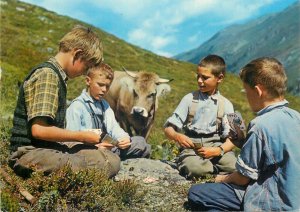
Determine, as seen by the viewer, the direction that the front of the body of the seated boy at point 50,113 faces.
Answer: to the viewer's right

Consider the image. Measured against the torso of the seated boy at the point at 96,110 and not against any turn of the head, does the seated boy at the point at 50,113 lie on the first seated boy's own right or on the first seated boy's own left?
on the first seated boy's own right

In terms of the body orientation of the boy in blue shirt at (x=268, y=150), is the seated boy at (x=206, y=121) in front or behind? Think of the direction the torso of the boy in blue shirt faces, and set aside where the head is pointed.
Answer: in front

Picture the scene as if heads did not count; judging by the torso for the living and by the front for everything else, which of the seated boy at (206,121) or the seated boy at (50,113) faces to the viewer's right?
the seated boy at (50,113)

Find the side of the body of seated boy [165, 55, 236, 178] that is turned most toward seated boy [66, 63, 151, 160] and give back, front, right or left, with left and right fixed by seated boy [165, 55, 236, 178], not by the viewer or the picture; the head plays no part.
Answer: right

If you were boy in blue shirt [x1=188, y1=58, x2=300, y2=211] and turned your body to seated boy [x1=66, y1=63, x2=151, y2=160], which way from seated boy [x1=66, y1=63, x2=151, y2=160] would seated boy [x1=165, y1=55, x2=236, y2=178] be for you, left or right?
right

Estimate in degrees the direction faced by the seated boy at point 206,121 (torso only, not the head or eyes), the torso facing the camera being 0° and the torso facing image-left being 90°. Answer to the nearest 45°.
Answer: approximately 0°

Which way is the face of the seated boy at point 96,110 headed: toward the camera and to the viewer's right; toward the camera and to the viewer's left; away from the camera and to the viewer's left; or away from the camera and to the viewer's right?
toward the camera and to the viewer's right

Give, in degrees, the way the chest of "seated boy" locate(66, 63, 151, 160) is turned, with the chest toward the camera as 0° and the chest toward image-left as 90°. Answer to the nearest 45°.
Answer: approximately 315°

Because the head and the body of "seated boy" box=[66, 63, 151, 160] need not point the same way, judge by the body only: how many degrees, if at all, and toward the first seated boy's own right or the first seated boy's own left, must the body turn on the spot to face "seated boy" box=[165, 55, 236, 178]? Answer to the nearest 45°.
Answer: approximately 45° to the first seated boy's own left

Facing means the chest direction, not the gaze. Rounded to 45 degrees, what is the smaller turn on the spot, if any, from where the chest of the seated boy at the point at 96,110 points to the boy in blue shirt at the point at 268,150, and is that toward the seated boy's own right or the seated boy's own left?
0° — they already face them

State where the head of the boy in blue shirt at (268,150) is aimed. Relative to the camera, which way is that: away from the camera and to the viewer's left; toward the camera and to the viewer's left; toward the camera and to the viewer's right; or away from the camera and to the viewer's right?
away from the camera and to the viewer's left

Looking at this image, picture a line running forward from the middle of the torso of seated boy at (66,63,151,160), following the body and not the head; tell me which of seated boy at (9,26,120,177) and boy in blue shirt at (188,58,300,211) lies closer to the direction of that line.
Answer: the boy in blue shirt
